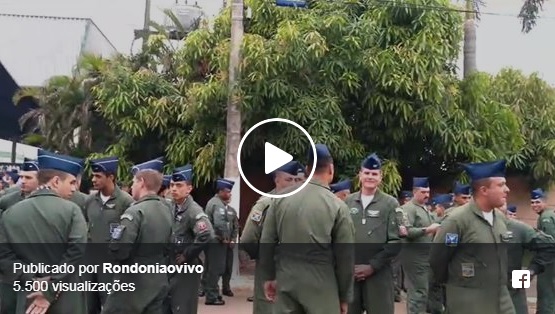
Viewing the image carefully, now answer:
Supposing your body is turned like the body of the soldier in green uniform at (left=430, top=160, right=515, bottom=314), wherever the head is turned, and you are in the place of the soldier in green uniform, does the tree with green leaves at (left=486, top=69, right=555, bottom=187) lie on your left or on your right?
on your left

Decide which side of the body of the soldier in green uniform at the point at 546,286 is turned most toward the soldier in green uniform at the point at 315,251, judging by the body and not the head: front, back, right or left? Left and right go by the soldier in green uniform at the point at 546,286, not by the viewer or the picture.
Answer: front

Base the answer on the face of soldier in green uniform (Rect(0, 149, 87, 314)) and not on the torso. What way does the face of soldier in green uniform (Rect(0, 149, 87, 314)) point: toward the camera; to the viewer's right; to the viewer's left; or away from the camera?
to the viewer's right

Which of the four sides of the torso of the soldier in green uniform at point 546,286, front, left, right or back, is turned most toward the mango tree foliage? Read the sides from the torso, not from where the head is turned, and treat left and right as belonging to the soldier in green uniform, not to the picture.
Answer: right

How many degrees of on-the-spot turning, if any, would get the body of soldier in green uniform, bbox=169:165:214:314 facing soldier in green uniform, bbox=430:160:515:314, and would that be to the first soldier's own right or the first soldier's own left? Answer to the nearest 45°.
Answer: approximately 90° to the first soldier's own left

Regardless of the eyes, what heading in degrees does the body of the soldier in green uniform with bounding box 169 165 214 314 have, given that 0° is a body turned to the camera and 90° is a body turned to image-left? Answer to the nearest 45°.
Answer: approximately 45°

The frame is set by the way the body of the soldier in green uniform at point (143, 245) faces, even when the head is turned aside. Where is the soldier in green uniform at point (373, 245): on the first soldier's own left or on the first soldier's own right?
on the first soldier's own right
